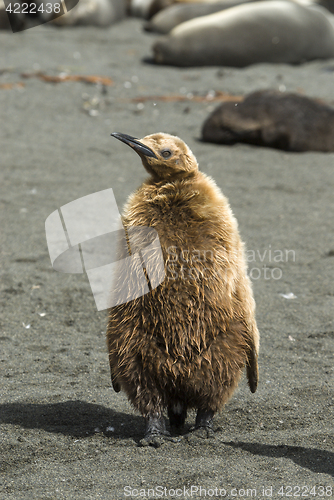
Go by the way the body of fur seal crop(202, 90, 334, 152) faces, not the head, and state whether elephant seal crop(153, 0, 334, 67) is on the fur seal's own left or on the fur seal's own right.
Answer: on the fur seal's own right

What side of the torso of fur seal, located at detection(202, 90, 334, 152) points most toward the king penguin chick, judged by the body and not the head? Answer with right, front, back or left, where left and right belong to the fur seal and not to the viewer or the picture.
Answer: left

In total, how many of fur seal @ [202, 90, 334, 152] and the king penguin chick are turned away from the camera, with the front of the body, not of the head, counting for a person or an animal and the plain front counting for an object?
0

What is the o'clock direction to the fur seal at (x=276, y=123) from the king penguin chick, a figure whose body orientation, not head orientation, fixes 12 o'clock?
The fur seal is roughly at 5 o'clock from the king penguin chick.

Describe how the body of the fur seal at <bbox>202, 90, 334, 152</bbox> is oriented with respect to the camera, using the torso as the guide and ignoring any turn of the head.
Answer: to the viewer's left

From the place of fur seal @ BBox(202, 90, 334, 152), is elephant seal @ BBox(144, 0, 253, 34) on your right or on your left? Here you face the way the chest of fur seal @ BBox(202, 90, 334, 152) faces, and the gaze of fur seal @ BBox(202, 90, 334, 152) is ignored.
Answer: on your right

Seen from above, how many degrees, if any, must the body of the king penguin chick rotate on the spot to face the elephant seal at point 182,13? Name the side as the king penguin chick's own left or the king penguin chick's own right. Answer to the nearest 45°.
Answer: approximately 135° to the king penguin chick's own right
